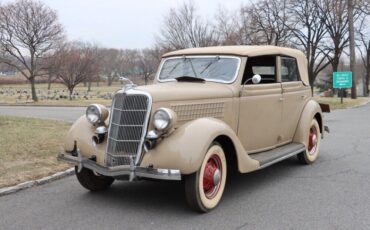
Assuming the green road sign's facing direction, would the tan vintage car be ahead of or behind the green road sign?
ahead

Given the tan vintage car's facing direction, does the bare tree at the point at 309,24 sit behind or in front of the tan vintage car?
behind

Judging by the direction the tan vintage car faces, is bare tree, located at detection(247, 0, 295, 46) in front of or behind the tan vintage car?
behind

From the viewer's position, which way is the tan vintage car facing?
facing the viewer and to the left of the viewer

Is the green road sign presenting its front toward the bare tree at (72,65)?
no

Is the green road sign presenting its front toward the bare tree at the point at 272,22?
no

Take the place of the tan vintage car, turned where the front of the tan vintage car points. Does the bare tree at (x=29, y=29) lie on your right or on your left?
on your right

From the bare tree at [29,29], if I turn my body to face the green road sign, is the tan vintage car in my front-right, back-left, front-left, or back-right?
front-right

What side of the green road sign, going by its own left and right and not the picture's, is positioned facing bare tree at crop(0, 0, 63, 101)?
right

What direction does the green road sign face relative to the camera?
toward the camera

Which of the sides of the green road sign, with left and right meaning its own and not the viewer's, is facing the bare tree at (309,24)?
back

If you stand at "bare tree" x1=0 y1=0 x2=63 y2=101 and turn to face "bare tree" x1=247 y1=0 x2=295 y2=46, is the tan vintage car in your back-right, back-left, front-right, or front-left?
front-right
